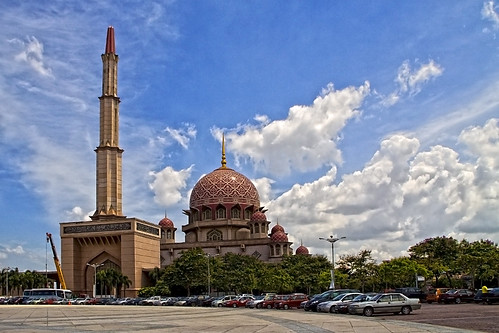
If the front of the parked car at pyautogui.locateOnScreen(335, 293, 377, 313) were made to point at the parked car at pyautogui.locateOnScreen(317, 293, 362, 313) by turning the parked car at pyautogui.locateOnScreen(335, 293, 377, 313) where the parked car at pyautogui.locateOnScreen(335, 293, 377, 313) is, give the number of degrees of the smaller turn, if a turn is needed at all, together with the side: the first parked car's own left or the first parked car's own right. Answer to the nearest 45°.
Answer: approximately 90° to the first parked car's own right

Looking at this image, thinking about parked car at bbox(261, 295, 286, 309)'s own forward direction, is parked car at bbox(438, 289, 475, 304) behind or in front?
behind

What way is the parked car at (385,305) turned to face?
to the viewer's left

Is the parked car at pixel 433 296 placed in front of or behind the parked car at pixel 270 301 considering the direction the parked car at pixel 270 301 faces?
behind

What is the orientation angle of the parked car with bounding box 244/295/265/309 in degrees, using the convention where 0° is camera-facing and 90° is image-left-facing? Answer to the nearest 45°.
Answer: approximately 45°

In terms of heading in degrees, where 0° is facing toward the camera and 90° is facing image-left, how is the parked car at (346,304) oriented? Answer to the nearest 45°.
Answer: approximately 45°
